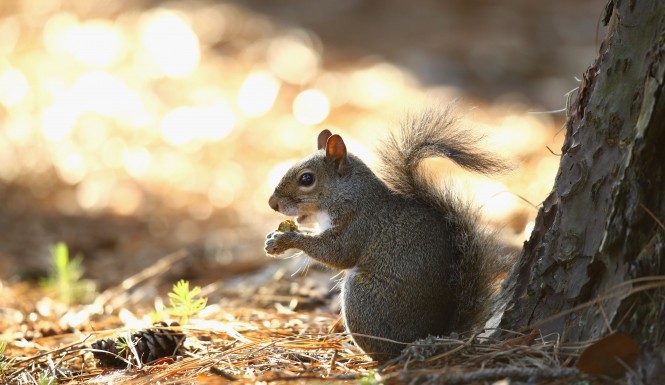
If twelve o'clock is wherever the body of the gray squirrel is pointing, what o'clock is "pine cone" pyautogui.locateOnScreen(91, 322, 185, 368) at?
The pine cone is roughly at 12 o'clock from the gray squirrel.

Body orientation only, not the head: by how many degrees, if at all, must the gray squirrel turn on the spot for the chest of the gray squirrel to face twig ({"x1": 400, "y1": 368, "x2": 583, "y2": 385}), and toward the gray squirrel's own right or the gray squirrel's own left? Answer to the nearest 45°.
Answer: approximately 135° to the gray squirrel's own left

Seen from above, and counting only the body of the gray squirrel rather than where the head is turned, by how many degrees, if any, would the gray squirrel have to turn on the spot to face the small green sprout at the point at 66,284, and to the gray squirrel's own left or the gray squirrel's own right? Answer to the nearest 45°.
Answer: approximately 45° to the gray squirrel's own right

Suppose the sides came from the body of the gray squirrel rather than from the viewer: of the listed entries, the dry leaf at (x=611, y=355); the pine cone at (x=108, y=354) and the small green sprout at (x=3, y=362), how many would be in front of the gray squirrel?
2

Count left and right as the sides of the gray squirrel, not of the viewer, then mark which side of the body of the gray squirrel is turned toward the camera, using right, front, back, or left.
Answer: left

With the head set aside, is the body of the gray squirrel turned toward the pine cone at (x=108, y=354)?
yes

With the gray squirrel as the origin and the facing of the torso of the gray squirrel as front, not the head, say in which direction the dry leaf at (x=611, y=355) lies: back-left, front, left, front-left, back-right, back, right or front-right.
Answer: back-left

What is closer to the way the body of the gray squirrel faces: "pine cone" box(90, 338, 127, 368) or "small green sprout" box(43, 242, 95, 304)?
the pine cone

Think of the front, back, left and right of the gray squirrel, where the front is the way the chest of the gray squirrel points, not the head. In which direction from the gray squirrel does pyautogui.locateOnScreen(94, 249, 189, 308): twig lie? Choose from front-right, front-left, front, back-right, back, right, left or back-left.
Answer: front-right

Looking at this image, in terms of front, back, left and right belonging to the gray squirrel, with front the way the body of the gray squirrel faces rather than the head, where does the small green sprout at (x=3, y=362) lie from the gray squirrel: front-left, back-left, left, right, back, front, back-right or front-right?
front

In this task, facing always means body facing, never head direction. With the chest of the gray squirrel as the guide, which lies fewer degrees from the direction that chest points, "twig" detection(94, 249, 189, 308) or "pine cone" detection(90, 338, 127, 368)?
the pine cone

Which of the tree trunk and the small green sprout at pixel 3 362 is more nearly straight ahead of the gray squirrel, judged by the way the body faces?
the small green sprout
